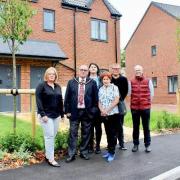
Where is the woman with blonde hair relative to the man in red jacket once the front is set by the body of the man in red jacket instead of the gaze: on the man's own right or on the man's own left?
on the man's own right

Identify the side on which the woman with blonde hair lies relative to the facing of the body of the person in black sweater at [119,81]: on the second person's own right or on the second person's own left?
on the second person's own right

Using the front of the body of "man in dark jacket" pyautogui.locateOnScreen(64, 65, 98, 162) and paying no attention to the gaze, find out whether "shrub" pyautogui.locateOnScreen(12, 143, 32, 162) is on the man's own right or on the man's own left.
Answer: on the man's own right

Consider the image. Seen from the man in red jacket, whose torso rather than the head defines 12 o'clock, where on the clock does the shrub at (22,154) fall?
The shrub is roughly at 2 o'clock from the man in red jacket.

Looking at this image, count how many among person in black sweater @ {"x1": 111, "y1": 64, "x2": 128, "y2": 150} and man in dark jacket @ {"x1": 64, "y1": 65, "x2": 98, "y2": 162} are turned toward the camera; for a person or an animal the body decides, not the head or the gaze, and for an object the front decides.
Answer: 2

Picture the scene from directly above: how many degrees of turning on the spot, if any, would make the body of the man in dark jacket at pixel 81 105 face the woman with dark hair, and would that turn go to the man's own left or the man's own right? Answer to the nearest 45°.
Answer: approximately 135° to the man's own left

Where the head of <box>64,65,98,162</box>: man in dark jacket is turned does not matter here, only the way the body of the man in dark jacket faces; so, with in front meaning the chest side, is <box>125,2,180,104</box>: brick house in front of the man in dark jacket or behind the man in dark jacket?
behind

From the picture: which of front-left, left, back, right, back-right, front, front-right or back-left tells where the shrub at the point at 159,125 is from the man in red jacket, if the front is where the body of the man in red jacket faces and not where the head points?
back

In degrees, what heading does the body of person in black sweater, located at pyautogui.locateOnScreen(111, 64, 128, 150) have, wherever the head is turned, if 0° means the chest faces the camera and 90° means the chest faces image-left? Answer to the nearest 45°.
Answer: approximately 0°
